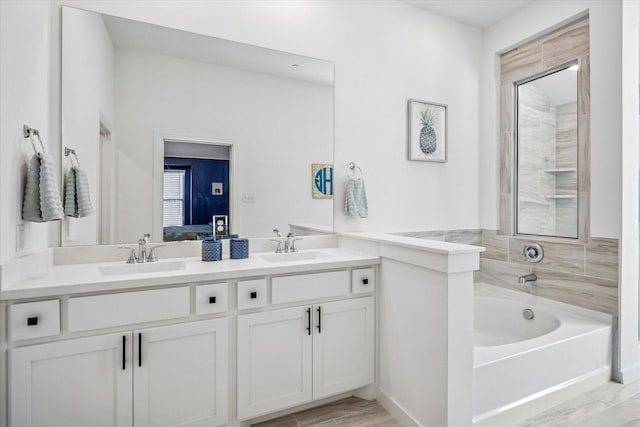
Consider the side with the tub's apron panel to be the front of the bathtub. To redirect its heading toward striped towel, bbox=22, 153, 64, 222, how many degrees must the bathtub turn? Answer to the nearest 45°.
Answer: approximately 90° to its right

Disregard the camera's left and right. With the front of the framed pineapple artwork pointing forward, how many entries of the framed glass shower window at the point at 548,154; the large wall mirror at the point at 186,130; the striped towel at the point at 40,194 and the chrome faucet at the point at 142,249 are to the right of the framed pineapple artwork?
3

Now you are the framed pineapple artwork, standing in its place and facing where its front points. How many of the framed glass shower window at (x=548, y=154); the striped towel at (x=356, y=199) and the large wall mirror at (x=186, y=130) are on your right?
2

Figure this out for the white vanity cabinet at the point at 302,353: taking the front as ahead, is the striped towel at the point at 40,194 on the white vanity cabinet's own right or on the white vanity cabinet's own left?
on the white vanity cabinet's own right

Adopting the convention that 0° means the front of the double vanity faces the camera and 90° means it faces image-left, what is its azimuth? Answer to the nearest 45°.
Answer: approximately 315°

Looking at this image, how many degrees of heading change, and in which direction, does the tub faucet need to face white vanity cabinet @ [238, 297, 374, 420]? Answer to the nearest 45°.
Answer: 0° — it already faces it
